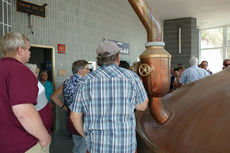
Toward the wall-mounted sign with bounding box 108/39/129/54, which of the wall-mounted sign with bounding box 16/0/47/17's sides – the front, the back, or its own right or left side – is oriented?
left

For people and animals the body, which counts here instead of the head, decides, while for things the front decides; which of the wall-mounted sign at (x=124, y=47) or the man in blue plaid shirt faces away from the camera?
the man in blue plaid shirt

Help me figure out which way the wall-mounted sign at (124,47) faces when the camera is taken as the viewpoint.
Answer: facing the viewer and to the right of the viewer

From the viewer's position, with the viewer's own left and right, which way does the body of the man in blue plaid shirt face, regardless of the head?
facing away from the viewer

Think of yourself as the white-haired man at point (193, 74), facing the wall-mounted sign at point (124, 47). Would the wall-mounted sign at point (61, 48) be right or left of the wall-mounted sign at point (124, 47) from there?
left

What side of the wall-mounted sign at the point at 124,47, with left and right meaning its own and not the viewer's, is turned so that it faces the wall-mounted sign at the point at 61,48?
right

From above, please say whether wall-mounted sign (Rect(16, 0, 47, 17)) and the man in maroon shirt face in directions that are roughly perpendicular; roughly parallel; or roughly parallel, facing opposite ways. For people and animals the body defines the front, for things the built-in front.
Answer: roughly perpendicular
